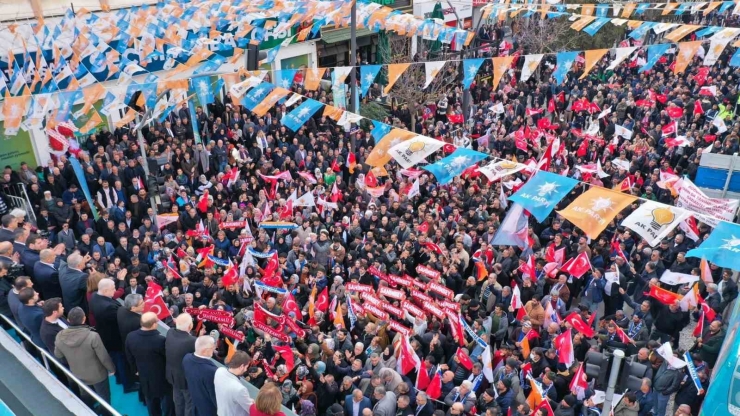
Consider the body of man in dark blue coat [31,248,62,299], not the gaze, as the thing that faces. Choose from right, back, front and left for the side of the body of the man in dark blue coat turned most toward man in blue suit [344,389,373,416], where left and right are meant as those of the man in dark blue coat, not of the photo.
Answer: right

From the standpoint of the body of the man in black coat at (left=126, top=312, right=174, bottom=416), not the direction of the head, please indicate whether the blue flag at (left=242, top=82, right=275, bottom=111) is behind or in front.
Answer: in front

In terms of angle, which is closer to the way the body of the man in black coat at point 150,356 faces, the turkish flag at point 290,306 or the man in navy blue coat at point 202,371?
the turkish flag

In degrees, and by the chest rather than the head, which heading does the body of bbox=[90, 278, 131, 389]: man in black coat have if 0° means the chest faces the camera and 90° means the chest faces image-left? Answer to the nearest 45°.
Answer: approximately 225°

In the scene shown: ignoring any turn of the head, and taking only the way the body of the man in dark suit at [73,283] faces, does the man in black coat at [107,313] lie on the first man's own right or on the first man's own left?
on the first man's own right

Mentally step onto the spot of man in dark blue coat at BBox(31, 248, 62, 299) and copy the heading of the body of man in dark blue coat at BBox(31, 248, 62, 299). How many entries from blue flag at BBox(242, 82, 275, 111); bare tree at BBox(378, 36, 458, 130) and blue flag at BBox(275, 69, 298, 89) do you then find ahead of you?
3

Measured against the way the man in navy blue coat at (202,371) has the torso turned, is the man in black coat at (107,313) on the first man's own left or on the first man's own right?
on the first man's own left

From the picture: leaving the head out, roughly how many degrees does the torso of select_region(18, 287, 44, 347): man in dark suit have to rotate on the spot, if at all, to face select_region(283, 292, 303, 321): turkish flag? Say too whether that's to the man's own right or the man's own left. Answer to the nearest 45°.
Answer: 0° — they already face it

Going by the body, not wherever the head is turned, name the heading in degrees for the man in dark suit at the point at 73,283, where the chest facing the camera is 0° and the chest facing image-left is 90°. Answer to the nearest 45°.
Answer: approximately 225°

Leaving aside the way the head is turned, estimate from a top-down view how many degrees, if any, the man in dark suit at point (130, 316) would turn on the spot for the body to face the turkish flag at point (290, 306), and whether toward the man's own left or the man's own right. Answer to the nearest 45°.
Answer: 0° — they already face it

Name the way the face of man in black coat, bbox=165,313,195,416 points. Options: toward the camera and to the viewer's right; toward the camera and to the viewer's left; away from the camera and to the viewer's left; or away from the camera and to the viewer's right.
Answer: away from the camera and to the viewer's right

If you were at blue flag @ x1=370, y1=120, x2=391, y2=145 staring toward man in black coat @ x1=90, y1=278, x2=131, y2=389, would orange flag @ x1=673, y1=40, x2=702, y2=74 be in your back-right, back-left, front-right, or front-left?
back-left

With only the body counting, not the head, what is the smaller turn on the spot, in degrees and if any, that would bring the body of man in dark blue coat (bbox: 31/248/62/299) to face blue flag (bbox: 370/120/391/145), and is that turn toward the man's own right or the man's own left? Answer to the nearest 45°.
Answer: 0° — they already face it

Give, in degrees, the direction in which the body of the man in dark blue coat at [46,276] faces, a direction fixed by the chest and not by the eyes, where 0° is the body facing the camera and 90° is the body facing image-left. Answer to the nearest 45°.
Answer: approximately 225°

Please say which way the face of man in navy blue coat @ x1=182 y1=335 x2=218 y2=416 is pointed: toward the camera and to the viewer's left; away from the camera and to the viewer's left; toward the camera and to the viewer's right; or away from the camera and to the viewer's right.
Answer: away from the camera and to the viewer's right

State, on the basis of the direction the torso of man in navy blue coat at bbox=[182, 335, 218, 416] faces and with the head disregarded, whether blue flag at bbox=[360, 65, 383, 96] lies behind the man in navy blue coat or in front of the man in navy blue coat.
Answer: in front

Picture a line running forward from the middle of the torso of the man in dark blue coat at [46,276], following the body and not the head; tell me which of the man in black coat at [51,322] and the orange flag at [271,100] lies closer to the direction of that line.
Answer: the orange flag

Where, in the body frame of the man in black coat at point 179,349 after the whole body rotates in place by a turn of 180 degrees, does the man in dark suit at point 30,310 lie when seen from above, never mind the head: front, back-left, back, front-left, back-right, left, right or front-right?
right

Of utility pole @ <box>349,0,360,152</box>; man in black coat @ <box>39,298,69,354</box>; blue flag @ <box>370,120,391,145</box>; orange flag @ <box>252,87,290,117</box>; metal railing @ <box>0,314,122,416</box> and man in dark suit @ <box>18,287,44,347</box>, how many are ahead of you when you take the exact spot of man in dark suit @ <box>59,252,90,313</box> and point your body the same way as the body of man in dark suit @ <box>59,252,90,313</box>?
3
